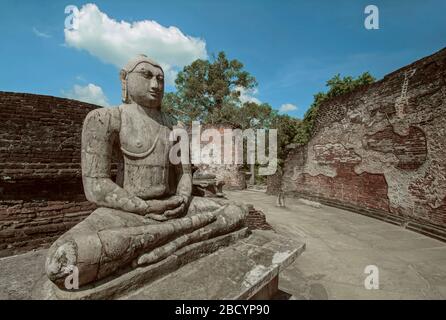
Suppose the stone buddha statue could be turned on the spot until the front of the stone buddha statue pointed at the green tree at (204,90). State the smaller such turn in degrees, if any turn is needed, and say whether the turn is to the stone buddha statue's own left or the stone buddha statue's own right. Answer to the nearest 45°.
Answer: approximately 135° to the stone buddha statue's own left

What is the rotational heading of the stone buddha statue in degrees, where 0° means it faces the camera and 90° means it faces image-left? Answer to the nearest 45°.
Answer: approximately 315°

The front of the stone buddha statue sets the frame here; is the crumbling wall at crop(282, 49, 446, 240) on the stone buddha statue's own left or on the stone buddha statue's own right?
on the stone buddha statue's own left

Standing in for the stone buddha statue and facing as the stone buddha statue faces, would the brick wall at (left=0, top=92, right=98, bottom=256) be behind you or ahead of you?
behind

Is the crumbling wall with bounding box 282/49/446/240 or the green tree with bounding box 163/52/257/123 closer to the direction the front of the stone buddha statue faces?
the crumbling wall
